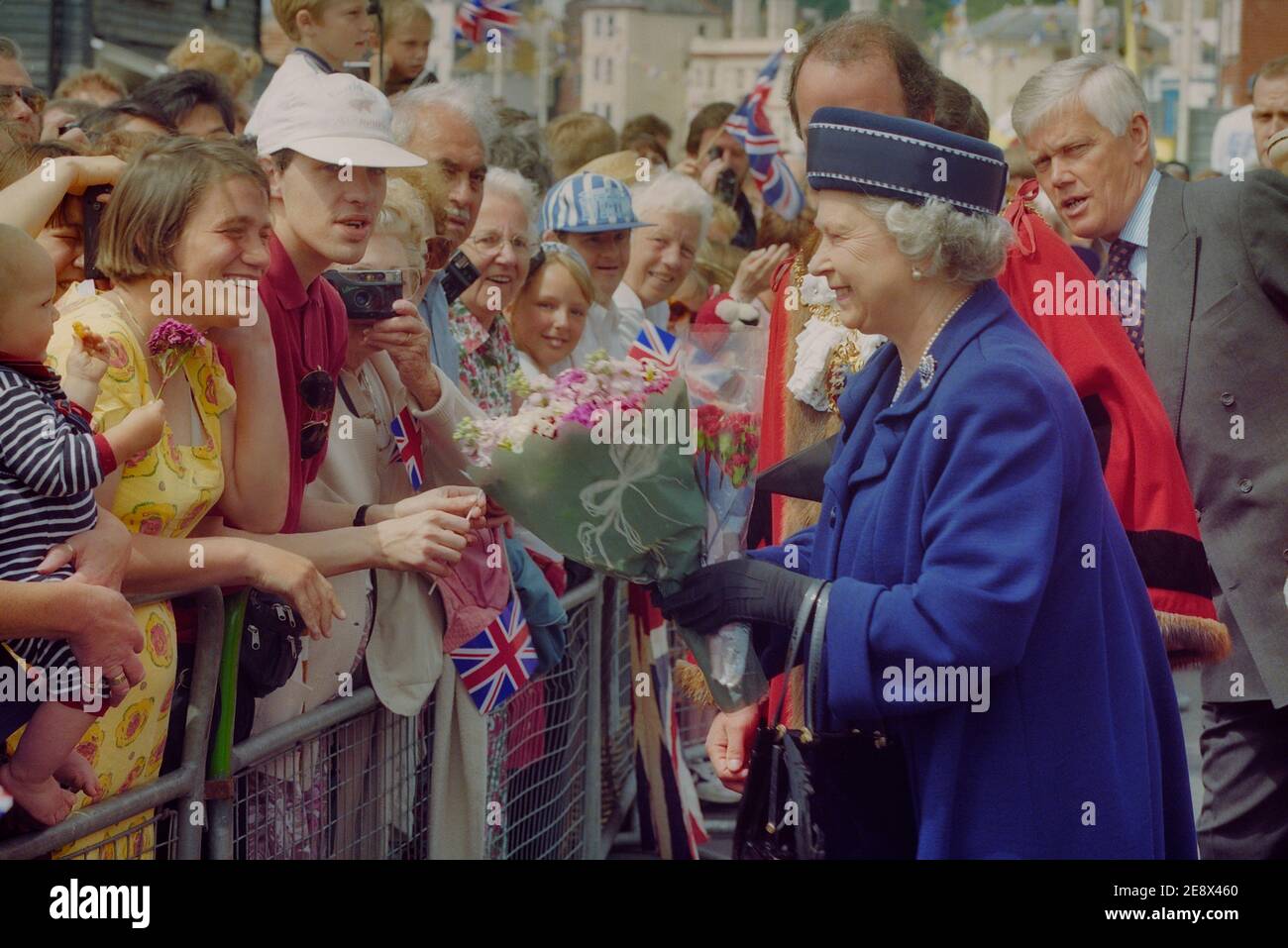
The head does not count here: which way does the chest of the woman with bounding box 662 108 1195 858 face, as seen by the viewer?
to the viewer's left

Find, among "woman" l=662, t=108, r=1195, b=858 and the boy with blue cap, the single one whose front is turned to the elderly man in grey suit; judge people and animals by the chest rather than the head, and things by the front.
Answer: the boy with blue cap

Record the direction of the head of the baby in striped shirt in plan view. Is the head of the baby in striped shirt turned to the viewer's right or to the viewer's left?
to the viewer's right

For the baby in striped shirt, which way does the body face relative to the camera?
to the viewer's right

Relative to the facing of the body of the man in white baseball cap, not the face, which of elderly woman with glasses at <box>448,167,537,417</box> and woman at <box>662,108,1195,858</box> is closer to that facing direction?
the woman
